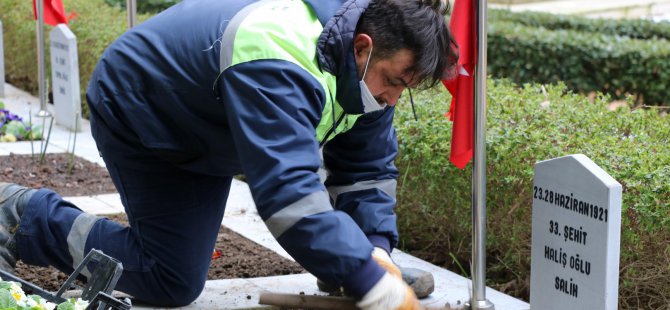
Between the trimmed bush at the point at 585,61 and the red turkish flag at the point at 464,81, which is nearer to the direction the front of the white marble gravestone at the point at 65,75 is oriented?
the red turkish flag

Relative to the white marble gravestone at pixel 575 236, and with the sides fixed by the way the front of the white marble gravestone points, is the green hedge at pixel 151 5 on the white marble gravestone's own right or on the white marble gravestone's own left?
on the white marble gravestone's own right

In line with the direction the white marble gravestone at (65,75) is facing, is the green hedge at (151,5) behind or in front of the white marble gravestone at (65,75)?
behind

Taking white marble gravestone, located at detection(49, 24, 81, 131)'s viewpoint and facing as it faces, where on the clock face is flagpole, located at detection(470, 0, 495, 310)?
The flagpole is roughly at 10 o'clock from the white marble gravestone.

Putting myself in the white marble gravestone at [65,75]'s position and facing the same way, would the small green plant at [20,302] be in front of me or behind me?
in front

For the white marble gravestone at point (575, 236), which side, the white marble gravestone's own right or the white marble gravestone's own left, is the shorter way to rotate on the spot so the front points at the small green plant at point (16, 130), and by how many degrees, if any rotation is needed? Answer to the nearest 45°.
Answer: approximately 90° to the white marble gravestone's own right

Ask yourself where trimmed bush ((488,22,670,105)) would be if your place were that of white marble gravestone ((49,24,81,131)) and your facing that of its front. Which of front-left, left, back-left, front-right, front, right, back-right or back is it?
back-left

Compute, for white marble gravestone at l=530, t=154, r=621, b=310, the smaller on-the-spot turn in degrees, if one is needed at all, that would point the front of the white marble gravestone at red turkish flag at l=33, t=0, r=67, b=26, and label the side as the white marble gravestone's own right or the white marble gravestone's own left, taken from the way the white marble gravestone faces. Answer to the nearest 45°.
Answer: approximately 90° to the white marble gravestone's own right

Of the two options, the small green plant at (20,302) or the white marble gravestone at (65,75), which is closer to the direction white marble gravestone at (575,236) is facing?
the small green plant

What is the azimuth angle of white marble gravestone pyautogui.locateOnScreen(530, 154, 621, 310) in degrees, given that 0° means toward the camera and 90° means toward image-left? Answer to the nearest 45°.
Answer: approximately 45°

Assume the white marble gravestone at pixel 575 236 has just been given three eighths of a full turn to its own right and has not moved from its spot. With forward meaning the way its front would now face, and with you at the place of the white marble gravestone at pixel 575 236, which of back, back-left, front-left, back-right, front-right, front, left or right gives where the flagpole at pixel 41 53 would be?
front-left

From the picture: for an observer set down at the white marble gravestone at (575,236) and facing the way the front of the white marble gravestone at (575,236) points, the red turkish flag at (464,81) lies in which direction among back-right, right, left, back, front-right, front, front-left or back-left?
right
